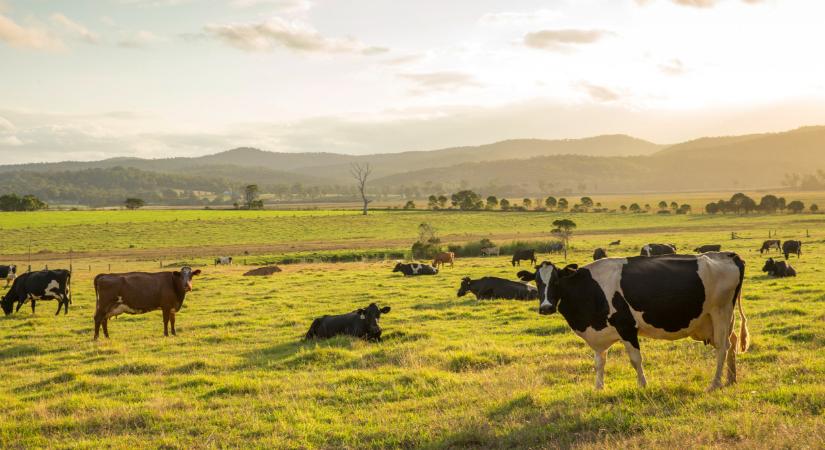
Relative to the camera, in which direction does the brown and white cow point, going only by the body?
to the viewer's right

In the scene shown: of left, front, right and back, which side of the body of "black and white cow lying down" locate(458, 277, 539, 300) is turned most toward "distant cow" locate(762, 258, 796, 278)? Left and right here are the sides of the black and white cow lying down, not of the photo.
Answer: back

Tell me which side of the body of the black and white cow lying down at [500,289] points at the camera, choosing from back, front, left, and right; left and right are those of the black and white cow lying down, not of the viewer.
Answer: left

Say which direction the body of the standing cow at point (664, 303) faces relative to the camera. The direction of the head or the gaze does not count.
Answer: to the viewer's left

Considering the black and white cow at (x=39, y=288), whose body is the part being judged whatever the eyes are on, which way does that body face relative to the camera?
to the viewer's left

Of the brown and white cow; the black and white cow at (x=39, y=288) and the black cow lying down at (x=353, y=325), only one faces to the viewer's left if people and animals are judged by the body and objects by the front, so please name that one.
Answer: the black and white cow

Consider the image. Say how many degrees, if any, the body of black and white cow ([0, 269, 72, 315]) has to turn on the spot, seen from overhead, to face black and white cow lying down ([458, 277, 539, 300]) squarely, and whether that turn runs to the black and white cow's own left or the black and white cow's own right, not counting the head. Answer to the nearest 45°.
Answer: approximately 135° to the black and white cow's own left

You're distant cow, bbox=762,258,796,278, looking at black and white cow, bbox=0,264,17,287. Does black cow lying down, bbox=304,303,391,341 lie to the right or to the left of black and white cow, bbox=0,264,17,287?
left

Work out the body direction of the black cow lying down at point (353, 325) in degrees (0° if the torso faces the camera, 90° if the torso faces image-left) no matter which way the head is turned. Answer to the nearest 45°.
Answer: approximately 270°

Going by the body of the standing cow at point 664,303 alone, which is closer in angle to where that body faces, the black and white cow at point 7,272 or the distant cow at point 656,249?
the black and white cow

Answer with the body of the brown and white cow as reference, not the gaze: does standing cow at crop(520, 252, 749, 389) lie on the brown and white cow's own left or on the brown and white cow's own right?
on the brown and white cow's own right
